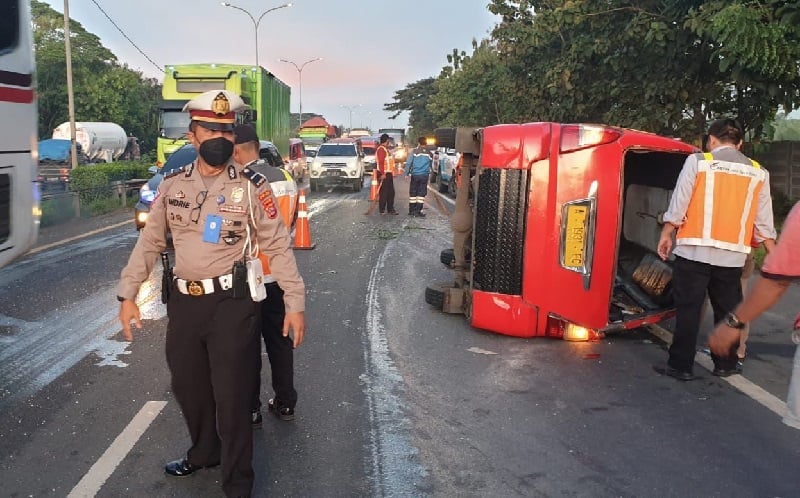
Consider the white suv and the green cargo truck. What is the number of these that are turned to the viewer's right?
0

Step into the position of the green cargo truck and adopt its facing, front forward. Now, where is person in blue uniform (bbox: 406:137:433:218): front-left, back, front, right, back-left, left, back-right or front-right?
left

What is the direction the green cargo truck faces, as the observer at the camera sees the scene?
facing the viewer and to the left of the viewer

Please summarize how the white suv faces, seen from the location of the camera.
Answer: facing the viewer

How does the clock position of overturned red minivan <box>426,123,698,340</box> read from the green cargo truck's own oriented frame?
The overturned red minivan is roughly at 10 o'clock from the green cargo truck.

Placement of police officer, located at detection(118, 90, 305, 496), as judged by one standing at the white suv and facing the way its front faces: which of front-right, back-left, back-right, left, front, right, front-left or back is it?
front

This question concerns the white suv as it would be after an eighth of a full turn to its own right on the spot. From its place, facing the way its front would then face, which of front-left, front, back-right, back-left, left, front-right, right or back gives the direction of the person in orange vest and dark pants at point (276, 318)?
front-left

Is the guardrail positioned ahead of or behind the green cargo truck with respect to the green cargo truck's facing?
ahead

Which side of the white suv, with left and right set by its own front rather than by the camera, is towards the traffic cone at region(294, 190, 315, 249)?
front

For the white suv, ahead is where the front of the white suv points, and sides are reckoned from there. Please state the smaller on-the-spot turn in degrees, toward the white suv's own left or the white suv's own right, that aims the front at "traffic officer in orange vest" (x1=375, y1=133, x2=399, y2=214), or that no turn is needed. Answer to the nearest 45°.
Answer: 0° — it already faces them

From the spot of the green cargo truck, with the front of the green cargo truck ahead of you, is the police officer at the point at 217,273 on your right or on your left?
on your left
